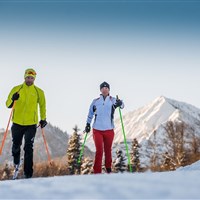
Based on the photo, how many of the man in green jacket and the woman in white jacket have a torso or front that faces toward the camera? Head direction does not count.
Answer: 2

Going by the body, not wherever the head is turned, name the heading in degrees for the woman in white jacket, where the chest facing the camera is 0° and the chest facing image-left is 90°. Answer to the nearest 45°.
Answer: approximately 0°

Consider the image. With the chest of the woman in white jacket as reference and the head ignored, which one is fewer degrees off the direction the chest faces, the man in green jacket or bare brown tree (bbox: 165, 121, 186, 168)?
the man in green jacket

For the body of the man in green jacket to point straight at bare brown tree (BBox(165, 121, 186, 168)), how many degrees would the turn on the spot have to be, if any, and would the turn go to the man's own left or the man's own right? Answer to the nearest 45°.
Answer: approximately 135° to the man's own left

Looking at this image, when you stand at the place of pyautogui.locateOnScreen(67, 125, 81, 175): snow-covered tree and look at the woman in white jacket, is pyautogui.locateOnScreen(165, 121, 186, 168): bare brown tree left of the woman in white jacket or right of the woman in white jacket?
left

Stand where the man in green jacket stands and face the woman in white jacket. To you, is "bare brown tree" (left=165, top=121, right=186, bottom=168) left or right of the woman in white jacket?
left

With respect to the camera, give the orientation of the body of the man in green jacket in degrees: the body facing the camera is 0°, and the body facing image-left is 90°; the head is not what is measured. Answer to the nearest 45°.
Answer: approximately 0°
